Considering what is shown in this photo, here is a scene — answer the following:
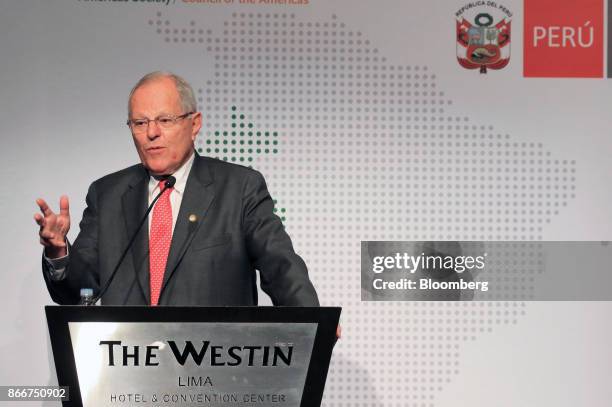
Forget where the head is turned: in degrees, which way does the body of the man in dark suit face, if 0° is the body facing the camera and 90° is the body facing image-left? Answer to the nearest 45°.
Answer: approximately 45°

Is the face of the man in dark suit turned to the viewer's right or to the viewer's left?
to the viewer's left

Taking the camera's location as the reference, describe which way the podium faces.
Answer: facing the viewer

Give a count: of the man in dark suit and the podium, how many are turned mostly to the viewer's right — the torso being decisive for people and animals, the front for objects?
0

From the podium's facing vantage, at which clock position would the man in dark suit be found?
The man in dark suit is roughly at 6 o'clock from the podium.
